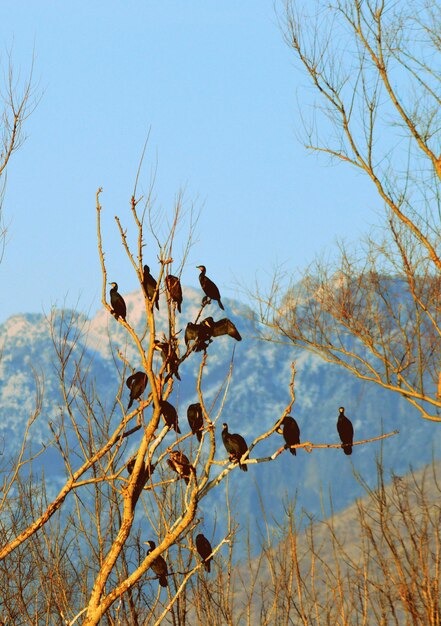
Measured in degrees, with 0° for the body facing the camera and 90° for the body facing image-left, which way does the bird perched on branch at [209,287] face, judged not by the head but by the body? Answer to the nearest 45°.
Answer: approximately 90°

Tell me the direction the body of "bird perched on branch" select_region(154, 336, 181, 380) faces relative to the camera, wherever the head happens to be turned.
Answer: to the viewer's left

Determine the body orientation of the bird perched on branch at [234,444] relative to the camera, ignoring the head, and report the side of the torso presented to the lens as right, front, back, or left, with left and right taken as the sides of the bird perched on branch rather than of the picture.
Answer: left
